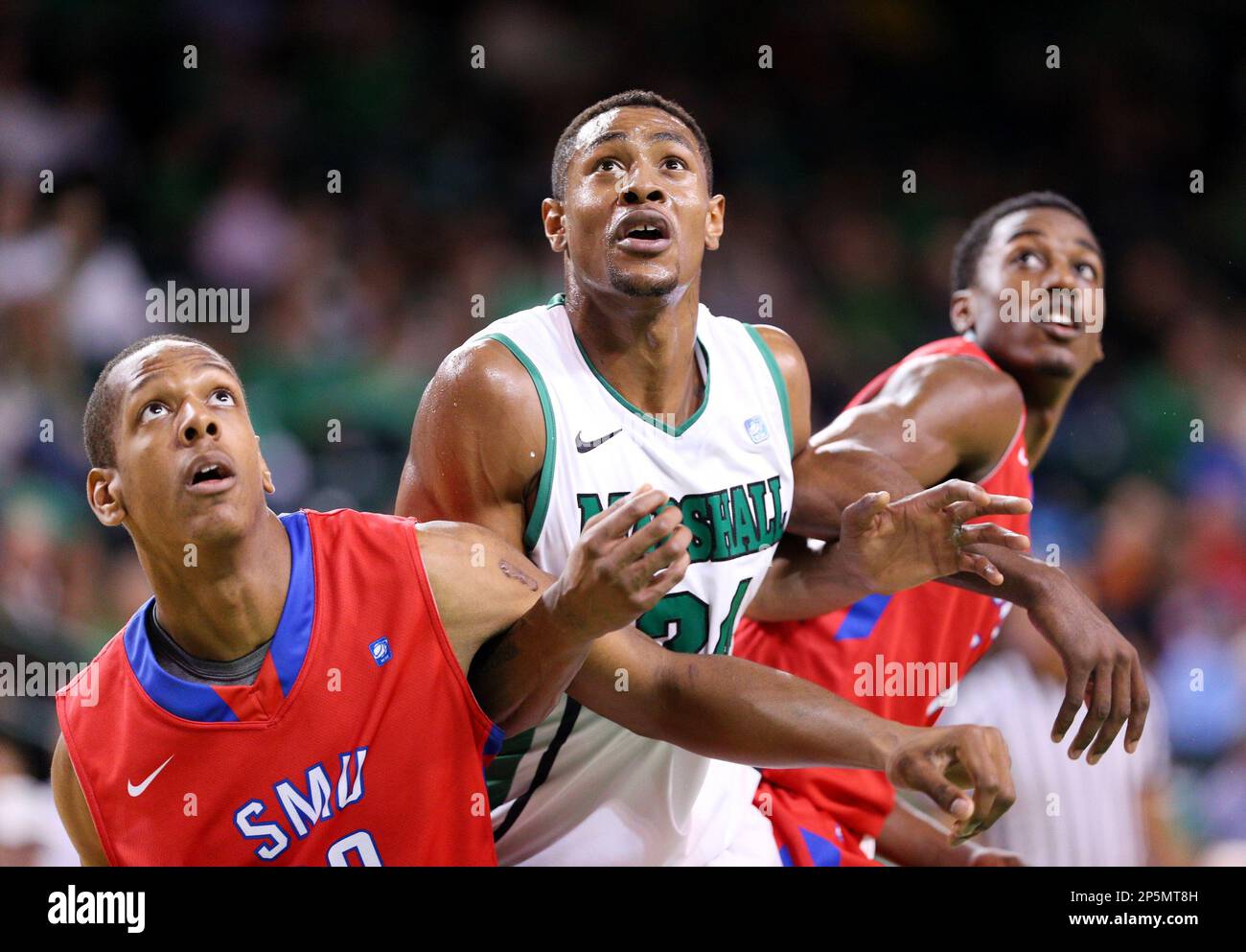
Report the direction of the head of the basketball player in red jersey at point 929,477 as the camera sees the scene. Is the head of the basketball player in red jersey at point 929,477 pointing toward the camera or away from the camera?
toward the camera

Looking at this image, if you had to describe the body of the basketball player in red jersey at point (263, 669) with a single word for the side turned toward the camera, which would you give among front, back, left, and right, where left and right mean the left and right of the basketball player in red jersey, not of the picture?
front

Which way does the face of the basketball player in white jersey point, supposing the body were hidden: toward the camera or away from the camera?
toward the camera

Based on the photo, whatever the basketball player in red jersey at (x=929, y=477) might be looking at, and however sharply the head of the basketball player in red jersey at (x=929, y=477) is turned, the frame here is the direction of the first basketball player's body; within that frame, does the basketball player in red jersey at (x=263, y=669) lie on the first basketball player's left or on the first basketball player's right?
on the first basketball player's right

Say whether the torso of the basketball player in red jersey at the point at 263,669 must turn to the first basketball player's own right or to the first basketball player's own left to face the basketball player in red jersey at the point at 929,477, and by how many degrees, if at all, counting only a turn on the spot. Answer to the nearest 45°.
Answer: approximately 135° to the first basketball player's own left
